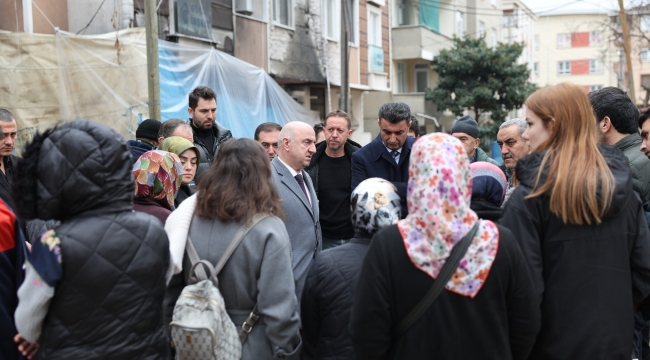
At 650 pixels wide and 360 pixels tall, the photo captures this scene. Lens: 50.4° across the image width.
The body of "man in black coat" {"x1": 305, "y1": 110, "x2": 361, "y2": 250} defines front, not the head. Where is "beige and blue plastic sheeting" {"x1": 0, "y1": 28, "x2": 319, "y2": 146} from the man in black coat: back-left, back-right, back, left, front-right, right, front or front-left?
back-right

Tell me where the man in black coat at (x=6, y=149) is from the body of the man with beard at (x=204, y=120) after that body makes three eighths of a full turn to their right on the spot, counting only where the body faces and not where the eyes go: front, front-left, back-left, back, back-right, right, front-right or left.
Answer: front-left

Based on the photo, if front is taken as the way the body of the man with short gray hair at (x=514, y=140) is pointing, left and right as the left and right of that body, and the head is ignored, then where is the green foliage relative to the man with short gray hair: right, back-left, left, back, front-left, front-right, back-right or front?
back-right

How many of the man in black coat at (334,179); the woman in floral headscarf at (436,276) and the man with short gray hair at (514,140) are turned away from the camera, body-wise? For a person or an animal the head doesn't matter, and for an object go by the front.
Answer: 1

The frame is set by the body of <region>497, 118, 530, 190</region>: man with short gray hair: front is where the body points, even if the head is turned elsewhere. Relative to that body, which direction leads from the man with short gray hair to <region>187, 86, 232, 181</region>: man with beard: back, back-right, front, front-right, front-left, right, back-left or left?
front-right

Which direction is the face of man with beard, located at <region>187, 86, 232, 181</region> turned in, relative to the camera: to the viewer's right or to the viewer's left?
to the viewer's right

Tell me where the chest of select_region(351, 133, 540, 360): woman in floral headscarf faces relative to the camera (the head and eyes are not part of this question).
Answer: away from the camera

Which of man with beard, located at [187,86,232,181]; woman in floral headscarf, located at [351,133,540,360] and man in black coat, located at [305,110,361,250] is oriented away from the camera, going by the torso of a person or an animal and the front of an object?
the woman in floral headscarf

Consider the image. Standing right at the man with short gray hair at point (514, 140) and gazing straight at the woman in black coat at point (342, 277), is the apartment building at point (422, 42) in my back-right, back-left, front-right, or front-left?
back-right

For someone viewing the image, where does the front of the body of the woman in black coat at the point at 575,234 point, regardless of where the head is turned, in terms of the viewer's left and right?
facing away from the viewer and to the left of the viewer
